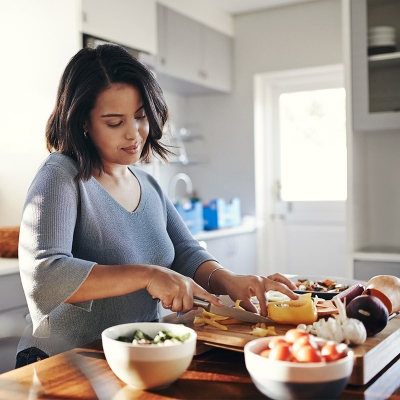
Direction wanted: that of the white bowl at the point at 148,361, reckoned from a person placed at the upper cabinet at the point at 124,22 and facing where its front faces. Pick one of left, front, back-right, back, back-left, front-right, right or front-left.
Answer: front-right

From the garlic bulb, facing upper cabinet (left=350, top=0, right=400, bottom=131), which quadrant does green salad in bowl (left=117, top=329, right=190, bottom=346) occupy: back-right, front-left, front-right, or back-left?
back-left

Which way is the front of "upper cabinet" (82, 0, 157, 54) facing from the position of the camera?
facing the viewer and to the right of the viewer

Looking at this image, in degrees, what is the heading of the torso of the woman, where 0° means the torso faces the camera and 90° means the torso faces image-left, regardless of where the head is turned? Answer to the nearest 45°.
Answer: approximately 315°

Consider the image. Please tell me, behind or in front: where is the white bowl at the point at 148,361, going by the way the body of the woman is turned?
in front

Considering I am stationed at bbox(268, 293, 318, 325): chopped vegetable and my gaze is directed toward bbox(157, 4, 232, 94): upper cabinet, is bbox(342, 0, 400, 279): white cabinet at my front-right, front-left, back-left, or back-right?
front-right

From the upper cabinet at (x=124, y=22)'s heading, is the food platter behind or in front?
in front

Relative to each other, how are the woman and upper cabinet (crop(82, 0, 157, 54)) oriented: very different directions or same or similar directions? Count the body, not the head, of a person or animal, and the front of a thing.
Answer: same or similar directions

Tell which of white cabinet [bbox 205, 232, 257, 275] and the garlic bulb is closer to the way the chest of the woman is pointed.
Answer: the garlic bulb

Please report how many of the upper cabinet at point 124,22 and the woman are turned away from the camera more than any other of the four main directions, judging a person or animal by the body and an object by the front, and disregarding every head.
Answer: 0
